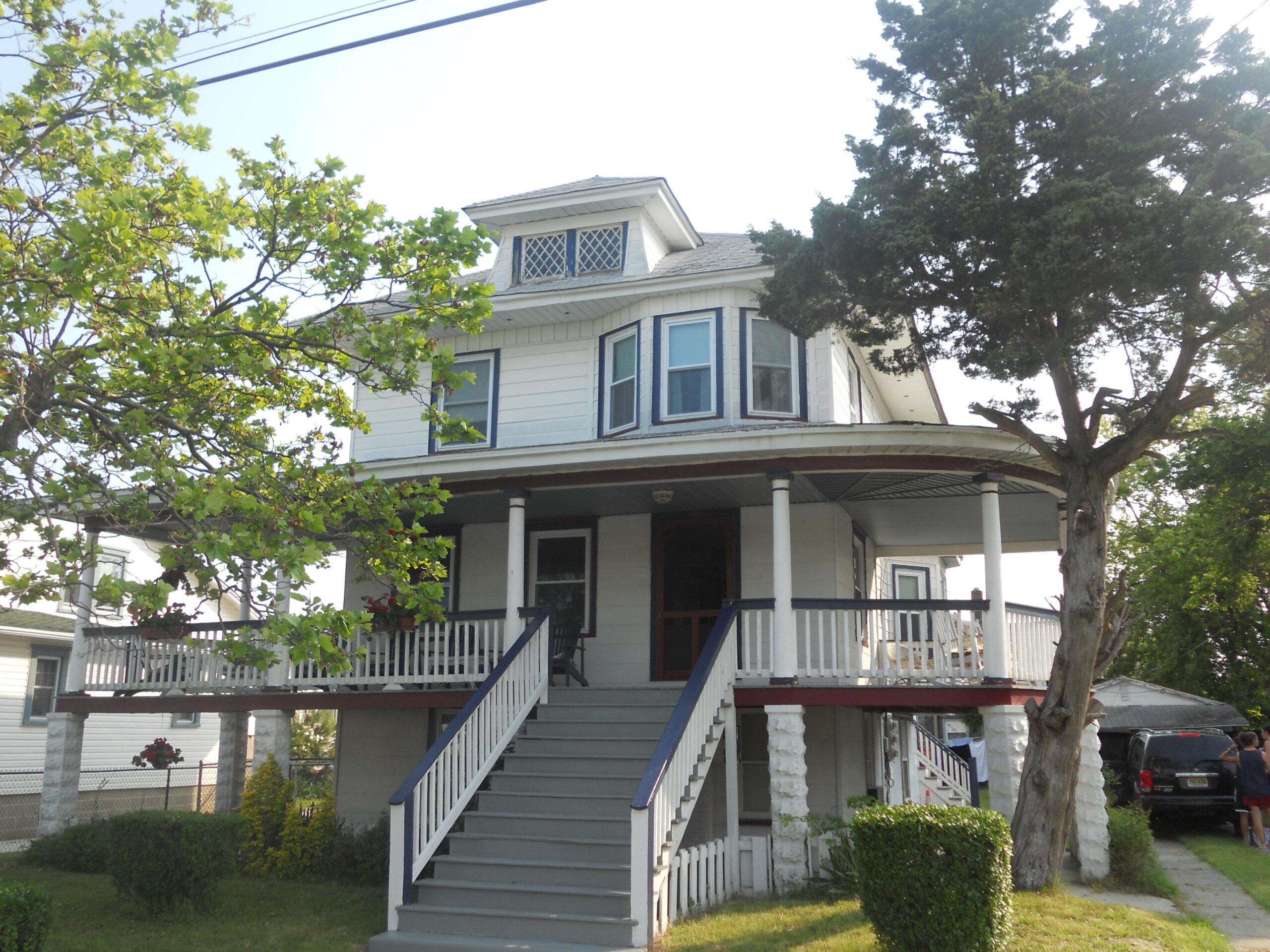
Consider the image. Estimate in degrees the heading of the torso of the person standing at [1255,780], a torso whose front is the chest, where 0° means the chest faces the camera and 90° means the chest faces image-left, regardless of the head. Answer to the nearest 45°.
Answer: approximately 180°

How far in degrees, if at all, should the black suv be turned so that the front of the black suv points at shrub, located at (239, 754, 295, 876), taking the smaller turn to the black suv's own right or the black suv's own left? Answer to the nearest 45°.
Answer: approximately 135° to the black suv's own left

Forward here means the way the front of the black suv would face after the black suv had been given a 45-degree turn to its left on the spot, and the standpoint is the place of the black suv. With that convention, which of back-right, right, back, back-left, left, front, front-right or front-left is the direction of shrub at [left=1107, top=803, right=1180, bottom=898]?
back-left

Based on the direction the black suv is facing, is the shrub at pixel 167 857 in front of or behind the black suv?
behind

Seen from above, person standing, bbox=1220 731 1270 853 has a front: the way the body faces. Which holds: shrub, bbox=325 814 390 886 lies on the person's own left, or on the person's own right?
on the person's own left

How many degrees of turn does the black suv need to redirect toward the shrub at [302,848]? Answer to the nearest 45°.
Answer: approximately 135° to its left

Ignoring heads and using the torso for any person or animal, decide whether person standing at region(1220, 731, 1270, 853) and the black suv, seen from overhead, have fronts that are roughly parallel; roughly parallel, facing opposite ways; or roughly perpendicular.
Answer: roughly parallel

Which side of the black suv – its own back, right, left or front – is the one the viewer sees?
back

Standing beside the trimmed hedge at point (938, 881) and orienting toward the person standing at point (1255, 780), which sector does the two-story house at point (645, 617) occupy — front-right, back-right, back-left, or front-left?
front-left
